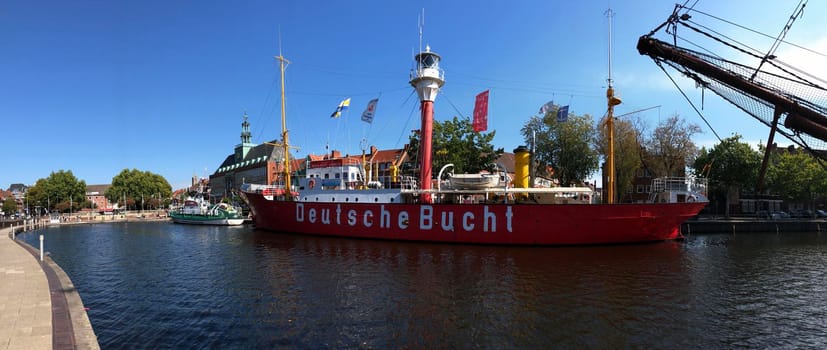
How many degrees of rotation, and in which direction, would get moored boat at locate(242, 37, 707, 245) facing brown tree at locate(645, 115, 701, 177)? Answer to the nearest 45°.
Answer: approximately 135° to its right

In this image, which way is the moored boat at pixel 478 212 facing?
to the viewer's left

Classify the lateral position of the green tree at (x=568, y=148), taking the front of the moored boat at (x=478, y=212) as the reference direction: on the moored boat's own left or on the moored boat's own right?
on the moored boat's own right

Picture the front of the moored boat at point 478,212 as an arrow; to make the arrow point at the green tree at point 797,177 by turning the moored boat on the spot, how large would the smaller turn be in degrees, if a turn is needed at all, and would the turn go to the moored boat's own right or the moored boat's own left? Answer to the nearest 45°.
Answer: approximately 135° to the moored boat's own right

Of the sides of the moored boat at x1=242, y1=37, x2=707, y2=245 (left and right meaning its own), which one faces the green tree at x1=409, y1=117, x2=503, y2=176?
right

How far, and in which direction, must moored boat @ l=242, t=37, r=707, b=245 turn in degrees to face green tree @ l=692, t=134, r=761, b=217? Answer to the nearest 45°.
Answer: approximately 135° to its right
